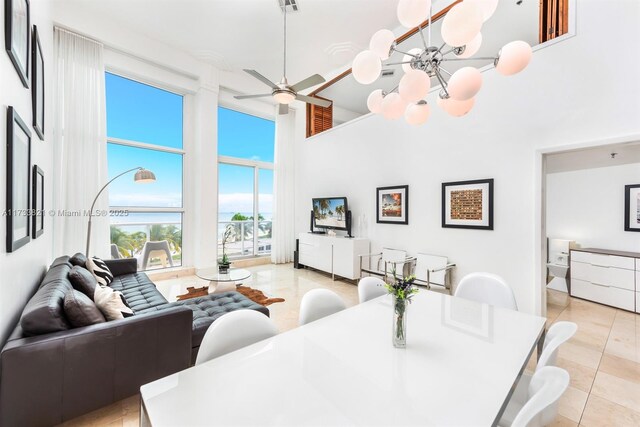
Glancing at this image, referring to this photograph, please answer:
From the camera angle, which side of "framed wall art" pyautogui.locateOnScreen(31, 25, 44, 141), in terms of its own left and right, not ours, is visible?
right

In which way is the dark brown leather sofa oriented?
to the viewer's right

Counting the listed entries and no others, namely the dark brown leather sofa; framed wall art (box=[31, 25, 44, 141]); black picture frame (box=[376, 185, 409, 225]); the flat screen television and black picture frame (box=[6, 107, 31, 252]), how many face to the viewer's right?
3

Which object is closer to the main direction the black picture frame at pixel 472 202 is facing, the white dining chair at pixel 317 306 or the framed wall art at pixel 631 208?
the white dining chair

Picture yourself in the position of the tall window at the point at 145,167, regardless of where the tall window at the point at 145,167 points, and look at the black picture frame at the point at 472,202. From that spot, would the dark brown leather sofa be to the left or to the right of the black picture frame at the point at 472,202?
right

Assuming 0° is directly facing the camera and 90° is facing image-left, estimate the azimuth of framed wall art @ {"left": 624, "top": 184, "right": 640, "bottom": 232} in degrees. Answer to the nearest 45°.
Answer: approximately 0°

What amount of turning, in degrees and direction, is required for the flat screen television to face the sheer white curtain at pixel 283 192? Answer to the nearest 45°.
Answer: approximately 90° to its right

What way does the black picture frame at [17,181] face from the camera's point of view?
to the viewer's right
